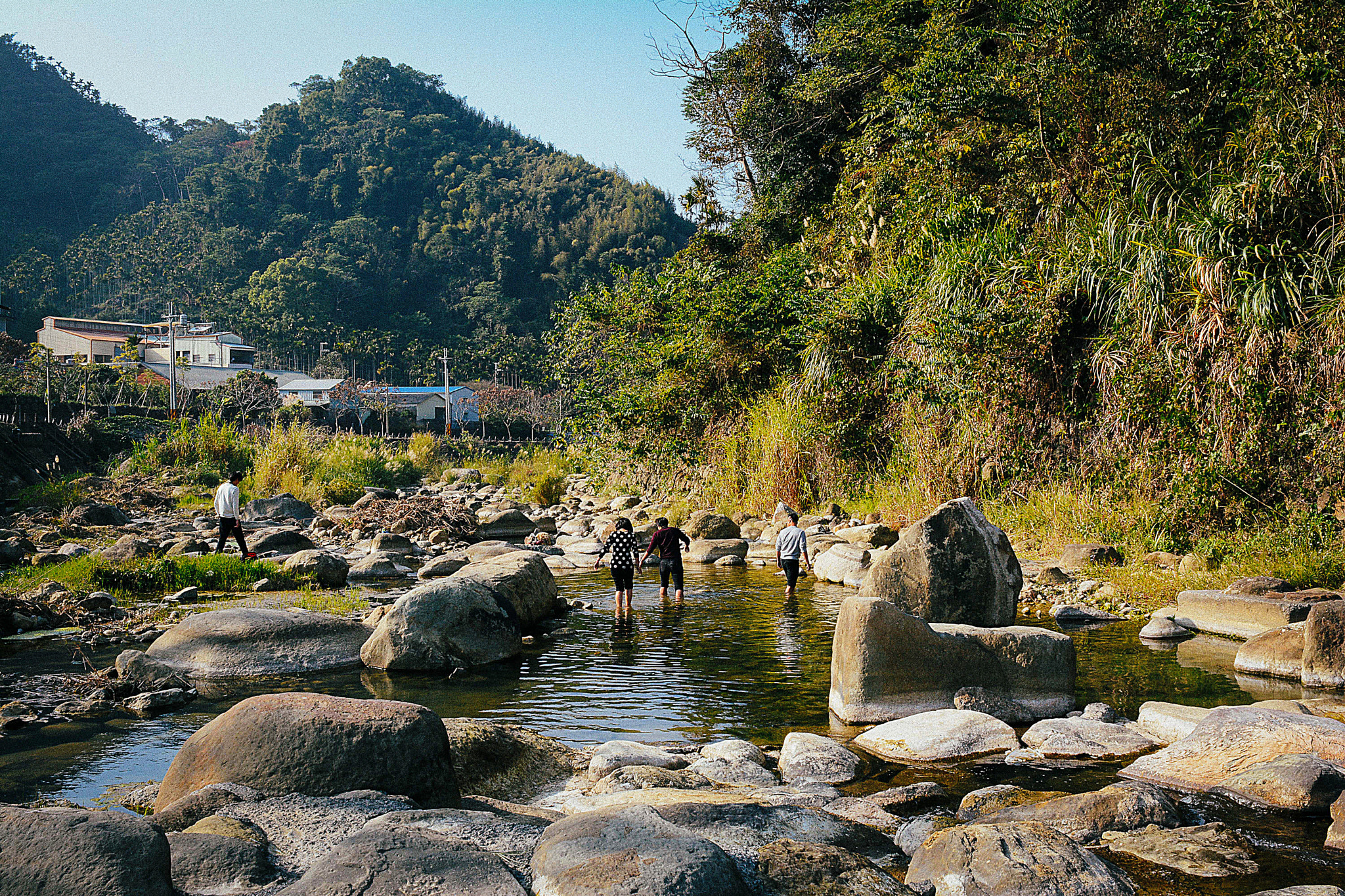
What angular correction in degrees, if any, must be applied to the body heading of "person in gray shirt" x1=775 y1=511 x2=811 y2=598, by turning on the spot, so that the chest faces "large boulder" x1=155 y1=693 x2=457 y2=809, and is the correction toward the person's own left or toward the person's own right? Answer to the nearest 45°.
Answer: approximately 180°

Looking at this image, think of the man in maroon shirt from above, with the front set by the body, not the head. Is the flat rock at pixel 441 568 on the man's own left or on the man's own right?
on the man's own left

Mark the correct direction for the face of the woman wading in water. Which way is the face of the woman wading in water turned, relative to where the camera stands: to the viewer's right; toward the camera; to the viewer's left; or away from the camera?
away from the camera

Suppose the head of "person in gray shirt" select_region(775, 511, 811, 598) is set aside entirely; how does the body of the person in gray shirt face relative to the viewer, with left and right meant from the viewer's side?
facing away from the viewer

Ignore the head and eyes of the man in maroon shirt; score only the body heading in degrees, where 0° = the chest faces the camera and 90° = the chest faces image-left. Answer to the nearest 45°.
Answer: approximately 180°

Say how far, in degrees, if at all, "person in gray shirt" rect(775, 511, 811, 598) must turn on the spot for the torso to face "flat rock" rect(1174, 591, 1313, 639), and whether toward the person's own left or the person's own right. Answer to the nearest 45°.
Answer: approximately 135° to the person's own right

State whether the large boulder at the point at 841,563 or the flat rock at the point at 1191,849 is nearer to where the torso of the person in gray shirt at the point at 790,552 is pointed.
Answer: the large boulder

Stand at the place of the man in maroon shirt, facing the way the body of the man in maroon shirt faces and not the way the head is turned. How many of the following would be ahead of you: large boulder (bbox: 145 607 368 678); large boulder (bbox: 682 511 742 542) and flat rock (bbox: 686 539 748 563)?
2

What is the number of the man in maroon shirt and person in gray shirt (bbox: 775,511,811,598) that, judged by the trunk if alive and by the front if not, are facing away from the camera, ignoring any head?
2

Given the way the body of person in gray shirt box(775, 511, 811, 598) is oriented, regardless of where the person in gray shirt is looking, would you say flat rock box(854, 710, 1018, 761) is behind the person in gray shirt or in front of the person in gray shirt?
behind

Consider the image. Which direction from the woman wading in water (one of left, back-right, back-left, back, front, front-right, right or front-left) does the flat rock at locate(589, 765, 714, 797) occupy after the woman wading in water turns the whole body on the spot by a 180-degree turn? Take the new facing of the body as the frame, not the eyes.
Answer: front

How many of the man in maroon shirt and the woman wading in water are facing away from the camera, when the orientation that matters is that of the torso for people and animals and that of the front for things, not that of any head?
2

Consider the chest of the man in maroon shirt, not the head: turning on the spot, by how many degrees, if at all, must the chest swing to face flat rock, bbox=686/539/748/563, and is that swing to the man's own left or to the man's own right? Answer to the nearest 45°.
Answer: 0° — they already face it

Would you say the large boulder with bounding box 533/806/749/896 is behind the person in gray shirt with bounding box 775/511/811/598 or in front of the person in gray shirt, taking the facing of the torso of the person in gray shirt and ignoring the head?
behind

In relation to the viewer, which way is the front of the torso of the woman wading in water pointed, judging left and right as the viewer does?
facing away from the viewer

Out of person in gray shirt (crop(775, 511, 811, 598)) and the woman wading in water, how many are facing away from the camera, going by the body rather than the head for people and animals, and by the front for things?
2
